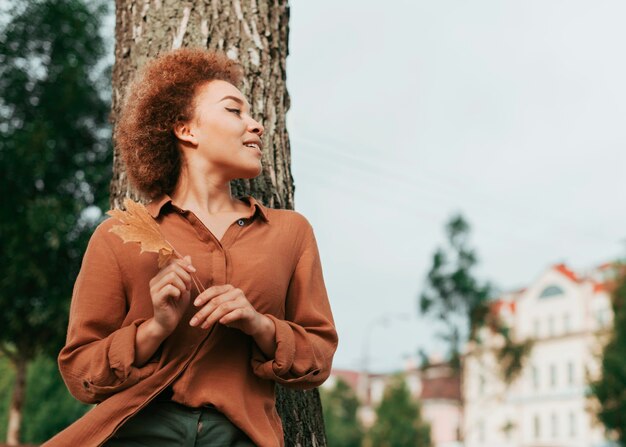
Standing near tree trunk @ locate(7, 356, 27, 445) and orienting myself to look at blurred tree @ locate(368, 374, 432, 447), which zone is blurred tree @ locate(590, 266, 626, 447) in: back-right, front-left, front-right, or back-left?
front-right

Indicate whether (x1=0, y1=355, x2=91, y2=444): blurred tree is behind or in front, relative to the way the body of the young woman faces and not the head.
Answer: behind

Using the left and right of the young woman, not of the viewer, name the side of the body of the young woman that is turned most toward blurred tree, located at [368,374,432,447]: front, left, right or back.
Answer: back

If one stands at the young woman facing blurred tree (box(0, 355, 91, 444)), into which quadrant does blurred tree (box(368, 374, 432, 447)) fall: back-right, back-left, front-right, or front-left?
front-right

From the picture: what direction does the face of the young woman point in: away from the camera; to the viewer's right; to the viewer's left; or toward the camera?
to the viewer's right

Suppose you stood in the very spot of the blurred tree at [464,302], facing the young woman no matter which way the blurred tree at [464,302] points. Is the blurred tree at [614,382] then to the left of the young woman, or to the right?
left

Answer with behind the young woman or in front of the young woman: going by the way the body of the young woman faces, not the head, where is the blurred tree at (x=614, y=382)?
behind

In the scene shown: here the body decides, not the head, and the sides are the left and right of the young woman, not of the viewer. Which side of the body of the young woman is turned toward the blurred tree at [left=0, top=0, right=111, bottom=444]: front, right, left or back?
back

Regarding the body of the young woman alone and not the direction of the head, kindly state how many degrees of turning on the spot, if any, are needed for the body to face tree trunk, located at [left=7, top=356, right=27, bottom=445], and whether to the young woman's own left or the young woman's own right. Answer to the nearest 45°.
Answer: approximately 180°

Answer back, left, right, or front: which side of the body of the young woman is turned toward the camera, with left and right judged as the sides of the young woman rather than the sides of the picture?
front
